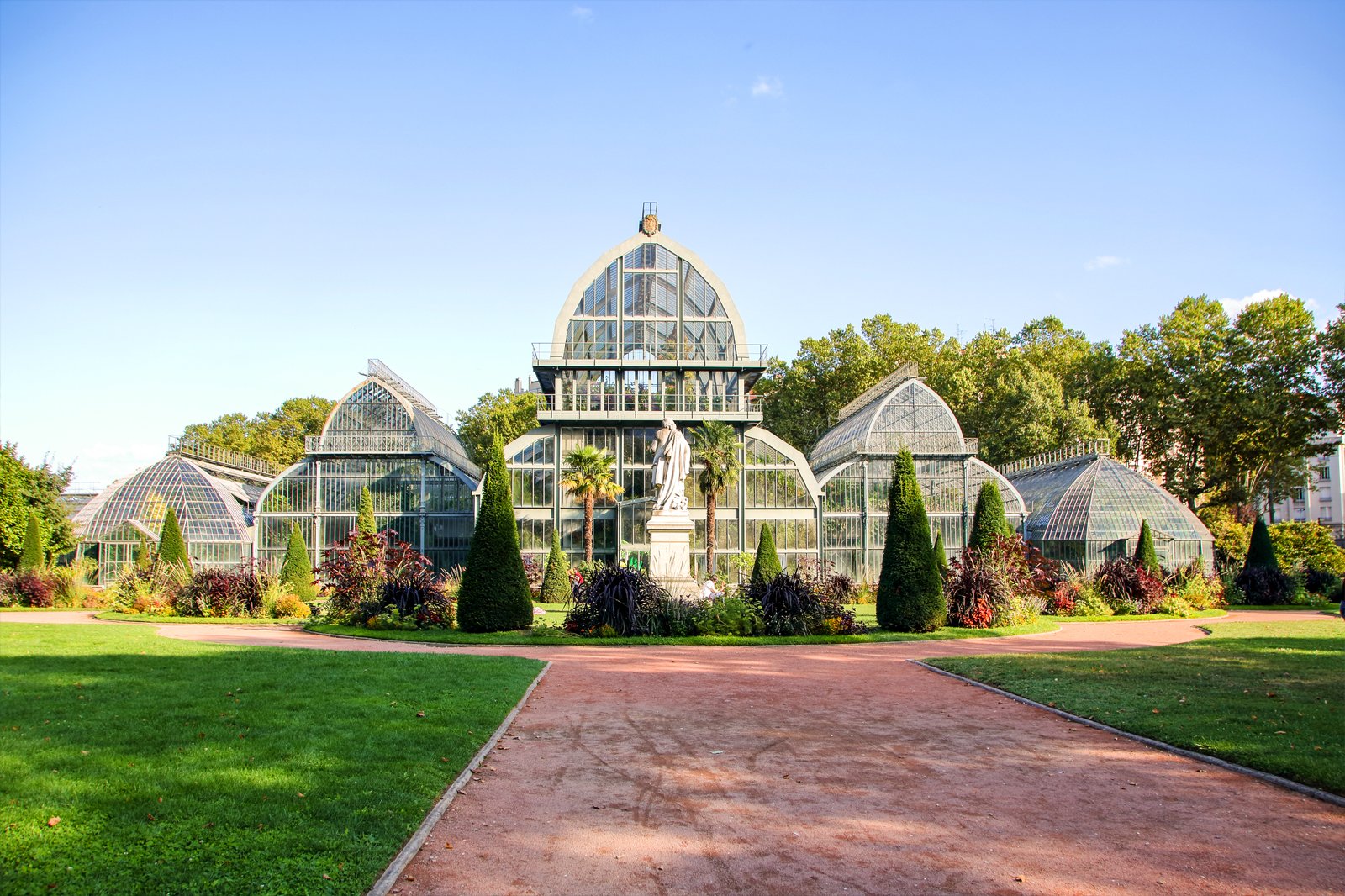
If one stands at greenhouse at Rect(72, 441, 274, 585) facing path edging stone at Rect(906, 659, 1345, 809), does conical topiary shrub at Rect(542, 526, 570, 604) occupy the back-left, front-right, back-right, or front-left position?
front-left

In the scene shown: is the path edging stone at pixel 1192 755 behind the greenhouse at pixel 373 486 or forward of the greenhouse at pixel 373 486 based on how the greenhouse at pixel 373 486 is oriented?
forward

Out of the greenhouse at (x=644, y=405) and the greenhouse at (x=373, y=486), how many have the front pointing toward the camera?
2

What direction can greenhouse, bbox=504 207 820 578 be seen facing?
toward the camera

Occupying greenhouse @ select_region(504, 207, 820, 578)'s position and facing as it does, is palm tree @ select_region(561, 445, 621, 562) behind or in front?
in front

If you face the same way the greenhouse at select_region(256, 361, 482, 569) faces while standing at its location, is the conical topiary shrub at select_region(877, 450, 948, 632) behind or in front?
in front

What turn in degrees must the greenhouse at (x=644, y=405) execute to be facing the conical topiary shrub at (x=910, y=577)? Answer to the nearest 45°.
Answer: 0° — it already faces it

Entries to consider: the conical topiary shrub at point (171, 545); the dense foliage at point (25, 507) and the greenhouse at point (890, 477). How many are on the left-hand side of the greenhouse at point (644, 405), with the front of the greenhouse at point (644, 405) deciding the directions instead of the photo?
1

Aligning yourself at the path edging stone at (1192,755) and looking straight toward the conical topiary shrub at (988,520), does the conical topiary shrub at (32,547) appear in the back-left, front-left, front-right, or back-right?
front-left

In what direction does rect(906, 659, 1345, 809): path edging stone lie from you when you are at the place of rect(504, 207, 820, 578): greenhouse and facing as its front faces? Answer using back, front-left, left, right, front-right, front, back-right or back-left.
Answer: front

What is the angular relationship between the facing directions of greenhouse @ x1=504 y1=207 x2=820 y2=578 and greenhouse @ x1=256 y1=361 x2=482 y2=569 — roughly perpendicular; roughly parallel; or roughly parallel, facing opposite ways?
roughly parallel

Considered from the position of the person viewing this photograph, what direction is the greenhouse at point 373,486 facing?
facing the viewer

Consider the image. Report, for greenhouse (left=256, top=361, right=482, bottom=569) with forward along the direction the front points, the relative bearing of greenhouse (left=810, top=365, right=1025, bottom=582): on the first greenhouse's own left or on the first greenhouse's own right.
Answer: on the first greenhouse's own left

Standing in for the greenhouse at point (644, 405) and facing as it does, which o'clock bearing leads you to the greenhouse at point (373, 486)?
the greenhouse at point (373, 486) is roughly at 3 o'clock from the greenhouse at point (644, 405).

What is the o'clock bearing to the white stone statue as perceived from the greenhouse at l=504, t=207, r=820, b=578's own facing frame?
The white stone statue is roughly at 12 o'clock from the greenhouse.

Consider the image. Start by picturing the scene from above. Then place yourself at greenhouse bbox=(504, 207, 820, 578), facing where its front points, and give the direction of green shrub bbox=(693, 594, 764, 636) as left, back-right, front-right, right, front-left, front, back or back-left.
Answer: front
